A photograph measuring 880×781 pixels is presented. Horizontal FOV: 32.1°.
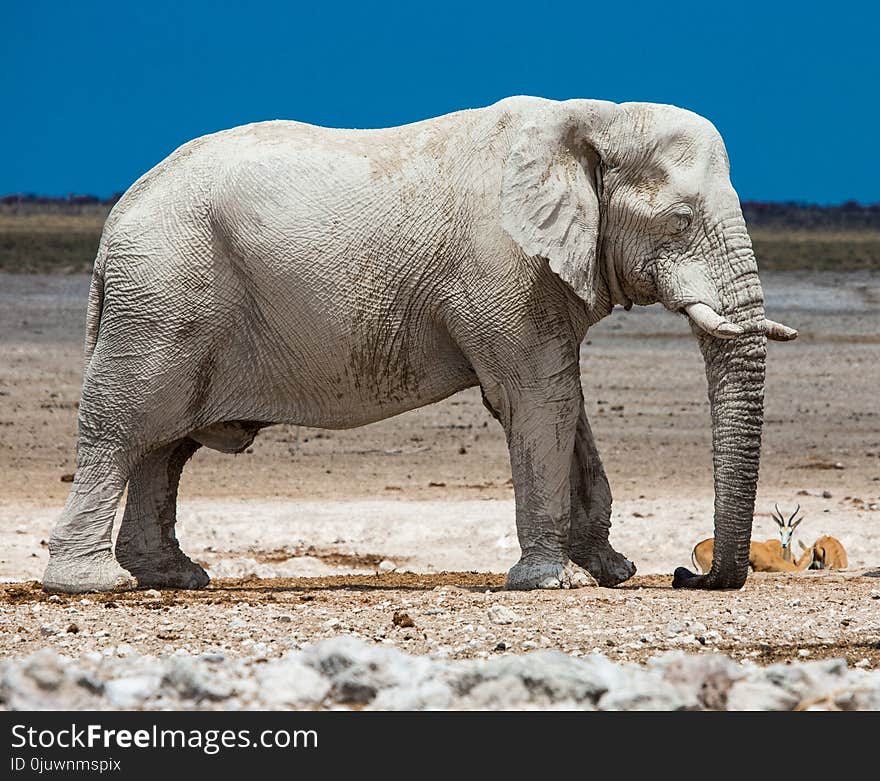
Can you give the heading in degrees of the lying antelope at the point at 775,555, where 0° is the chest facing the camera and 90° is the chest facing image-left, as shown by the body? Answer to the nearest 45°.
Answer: approximately 270°

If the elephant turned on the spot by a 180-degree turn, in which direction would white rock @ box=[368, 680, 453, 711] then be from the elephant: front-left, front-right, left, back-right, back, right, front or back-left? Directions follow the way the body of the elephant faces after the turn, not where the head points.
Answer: left

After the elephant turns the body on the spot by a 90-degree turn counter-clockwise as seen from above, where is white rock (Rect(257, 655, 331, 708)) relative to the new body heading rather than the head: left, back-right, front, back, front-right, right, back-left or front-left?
back

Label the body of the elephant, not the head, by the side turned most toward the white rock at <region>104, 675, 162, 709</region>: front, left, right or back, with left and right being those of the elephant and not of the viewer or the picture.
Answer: right

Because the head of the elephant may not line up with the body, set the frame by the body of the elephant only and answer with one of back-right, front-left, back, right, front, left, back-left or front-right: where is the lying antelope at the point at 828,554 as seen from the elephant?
front-left

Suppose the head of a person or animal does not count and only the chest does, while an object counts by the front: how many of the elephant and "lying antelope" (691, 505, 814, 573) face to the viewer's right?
2

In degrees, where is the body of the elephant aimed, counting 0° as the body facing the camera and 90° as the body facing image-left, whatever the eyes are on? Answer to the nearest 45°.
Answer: approximately 270°

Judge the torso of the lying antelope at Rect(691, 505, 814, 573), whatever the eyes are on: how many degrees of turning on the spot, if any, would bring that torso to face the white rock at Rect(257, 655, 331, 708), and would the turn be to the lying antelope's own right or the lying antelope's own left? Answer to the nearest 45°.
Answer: approximately 90° to the lying antelope's own right

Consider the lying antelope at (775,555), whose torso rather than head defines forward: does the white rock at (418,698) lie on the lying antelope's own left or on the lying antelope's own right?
on the lying antelope's own right
